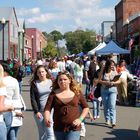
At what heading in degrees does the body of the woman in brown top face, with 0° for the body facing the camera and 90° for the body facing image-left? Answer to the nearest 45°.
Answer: approximately 0°

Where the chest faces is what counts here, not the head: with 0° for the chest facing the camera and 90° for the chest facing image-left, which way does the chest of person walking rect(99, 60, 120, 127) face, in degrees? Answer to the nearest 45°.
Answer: approximately 0°

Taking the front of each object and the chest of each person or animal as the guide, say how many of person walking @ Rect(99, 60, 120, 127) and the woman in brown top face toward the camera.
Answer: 2

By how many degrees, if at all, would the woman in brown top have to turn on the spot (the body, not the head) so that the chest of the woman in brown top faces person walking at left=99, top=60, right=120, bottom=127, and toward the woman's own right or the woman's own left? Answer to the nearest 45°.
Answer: approximately 180°
